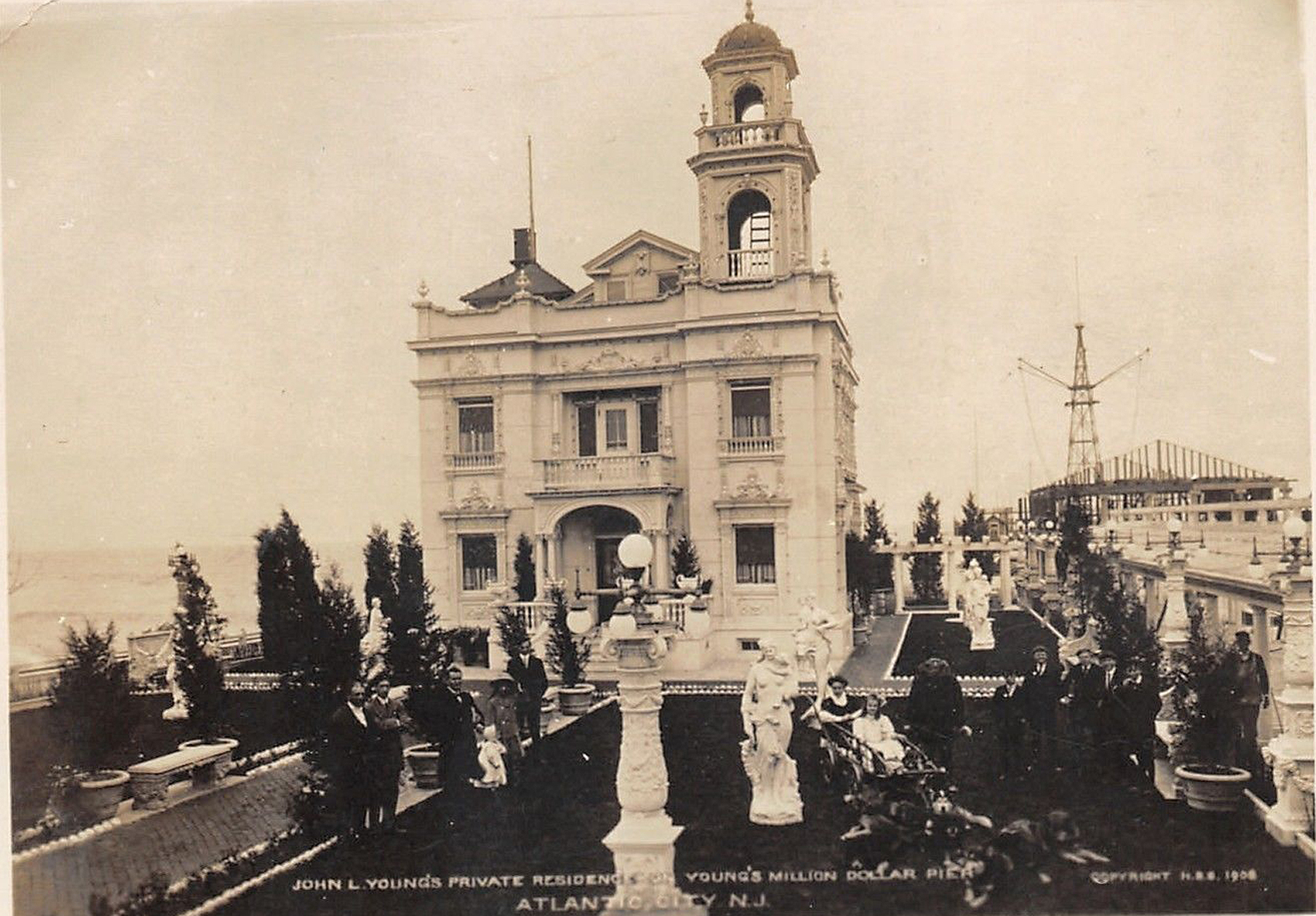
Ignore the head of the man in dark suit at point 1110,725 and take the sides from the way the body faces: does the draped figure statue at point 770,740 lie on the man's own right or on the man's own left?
on the man's own right

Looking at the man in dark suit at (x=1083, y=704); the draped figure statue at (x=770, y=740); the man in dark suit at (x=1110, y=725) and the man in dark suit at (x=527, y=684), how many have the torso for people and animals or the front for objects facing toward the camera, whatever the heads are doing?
4

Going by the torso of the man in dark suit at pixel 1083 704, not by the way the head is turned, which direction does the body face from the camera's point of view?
toward the camera

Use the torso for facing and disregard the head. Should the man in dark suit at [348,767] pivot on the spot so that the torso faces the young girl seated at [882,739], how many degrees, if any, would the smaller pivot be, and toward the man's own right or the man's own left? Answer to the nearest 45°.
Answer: approximately 45° to the man's own left

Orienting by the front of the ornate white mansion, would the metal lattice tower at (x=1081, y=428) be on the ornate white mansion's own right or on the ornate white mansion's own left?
on the ornate white mansion's own left

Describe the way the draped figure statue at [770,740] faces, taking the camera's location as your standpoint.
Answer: facing the viewer

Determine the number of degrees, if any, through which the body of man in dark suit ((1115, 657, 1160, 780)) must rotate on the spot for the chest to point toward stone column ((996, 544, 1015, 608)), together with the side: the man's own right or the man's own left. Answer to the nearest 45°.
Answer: approximately 180°
